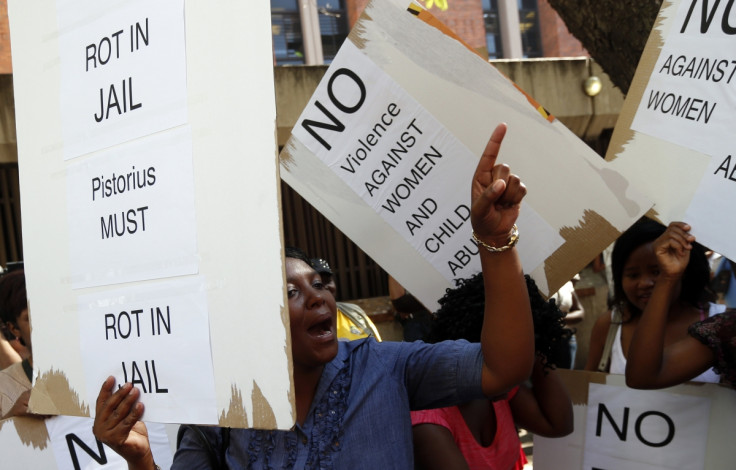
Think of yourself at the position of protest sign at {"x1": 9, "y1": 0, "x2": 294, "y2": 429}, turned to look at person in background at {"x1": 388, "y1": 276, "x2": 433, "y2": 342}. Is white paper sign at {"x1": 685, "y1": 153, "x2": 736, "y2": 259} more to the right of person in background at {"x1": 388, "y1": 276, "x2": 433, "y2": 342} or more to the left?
right

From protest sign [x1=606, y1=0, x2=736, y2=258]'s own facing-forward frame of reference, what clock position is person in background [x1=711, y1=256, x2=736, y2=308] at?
The person in background is roughly at 6 o'clock from the protest sign.

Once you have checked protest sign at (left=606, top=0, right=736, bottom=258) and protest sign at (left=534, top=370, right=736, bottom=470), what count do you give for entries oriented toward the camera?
2

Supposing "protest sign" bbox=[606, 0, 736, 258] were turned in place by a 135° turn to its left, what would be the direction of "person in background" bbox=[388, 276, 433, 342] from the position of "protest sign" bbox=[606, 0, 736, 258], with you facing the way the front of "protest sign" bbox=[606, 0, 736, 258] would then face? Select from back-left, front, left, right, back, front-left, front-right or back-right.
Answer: left

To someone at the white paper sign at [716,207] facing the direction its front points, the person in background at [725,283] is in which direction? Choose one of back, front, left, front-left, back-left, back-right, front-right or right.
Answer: back

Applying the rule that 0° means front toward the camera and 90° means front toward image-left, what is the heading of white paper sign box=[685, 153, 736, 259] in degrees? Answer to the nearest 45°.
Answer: approximately 0°

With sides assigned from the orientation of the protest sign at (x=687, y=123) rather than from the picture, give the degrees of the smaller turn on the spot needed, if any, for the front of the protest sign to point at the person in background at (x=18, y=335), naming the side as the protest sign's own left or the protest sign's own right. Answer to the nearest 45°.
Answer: approximately 90° to the protest sign's own right

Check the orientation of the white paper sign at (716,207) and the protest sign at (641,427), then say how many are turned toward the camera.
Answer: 2
